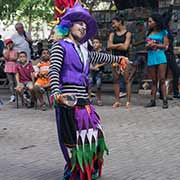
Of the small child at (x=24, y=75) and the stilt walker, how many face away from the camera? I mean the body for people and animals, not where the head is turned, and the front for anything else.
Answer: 0

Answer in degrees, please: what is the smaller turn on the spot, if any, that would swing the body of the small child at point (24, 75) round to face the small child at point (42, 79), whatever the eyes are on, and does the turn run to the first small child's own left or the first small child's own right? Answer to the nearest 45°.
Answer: approximately 45° to the first small child's own left

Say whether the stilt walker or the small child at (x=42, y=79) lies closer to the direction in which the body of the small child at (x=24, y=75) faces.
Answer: the stilt walker

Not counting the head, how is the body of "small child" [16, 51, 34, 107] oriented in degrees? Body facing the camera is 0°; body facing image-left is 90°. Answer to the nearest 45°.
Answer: approximately 0°

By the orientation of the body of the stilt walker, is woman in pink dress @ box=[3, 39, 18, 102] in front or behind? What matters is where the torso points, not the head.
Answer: behind
